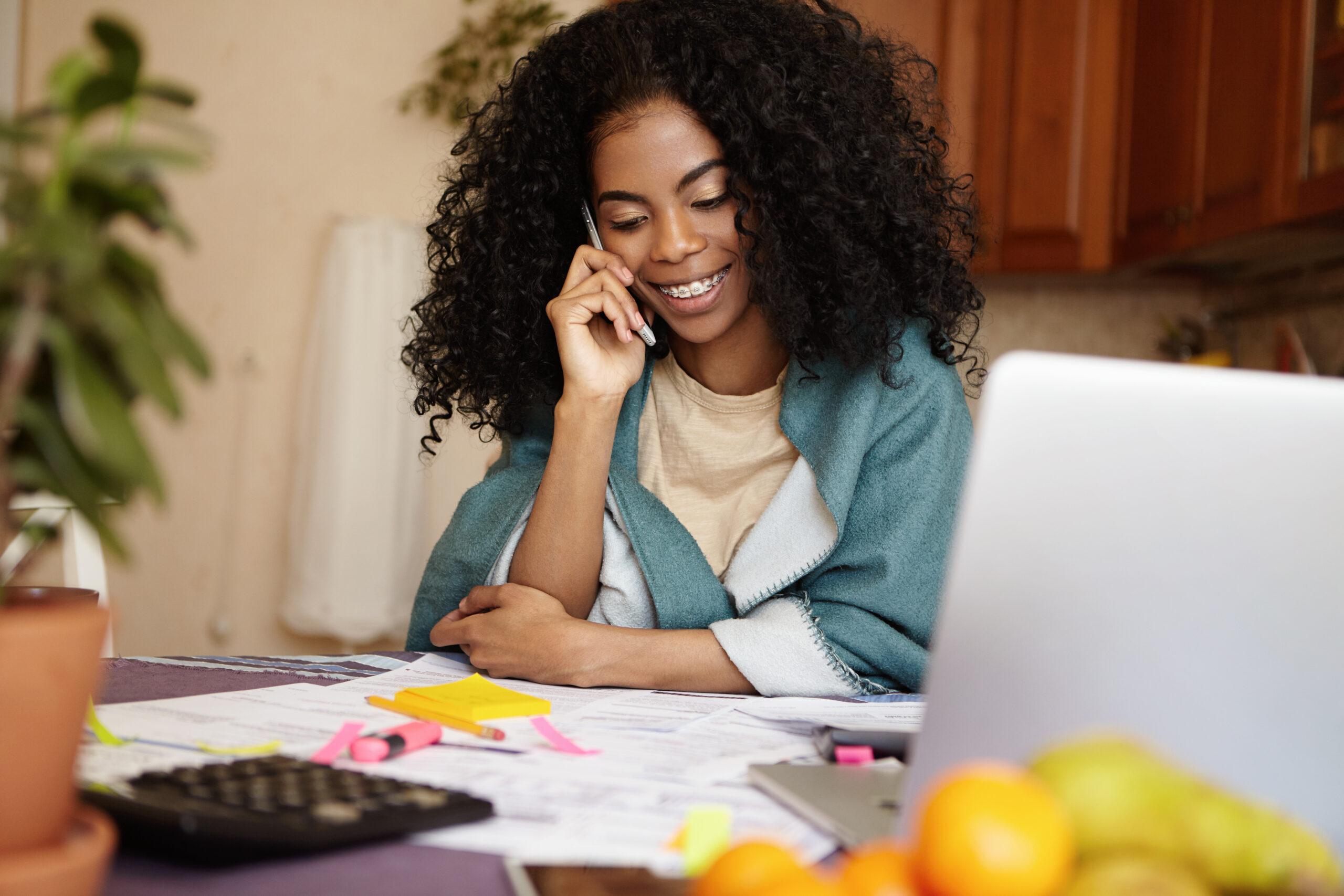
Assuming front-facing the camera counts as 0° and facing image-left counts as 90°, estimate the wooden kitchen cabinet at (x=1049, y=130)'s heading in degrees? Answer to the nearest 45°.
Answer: approximately 0°

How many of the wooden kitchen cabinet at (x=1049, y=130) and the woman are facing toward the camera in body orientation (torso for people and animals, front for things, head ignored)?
2

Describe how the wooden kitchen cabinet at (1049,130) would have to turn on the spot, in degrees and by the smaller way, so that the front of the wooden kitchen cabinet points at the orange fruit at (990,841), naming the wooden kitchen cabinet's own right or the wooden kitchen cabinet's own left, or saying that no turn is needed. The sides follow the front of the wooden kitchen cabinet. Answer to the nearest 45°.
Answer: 0° — it already faces it
